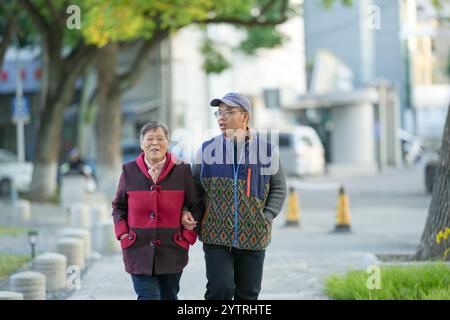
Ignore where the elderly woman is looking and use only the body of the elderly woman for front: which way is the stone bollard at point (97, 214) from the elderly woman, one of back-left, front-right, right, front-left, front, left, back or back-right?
back

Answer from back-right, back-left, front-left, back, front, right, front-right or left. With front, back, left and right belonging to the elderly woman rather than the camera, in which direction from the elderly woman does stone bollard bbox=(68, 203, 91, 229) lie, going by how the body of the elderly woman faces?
back

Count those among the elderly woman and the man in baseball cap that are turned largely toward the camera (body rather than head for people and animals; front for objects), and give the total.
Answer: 2

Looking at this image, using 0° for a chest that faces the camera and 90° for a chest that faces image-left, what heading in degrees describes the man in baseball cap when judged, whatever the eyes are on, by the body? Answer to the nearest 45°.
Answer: approximately 0°

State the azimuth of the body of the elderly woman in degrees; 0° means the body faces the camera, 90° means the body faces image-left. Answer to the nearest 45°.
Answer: approximately 0°

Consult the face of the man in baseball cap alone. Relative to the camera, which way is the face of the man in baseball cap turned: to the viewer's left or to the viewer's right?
to the viewer's left
